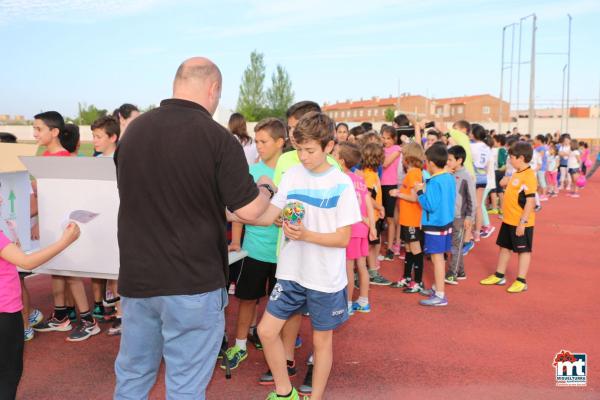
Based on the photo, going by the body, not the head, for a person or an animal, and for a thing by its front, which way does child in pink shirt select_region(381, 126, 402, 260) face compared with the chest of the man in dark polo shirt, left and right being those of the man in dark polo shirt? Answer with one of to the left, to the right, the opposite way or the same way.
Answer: the opposite way

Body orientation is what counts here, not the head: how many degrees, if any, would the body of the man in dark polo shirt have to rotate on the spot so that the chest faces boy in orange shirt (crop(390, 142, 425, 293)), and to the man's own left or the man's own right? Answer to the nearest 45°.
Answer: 0° — they already face them

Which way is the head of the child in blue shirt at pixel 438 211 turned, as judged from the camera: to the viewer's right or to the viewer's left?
to the viewer's left

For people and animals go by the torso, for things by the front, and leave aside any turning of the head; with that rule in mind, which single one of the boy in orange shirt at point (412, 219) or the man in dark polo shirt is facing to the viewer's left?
the boy in orange shirt

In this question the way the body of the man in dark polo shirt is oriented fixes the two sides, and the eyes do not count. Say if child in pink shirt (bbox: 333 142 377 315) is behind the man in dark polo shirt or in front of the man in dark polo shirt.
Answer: in front

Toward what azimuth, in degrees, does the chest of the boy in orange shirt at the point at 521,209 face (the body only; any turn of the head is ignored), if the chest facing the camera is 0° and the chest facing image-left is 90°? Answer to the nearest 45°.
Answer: approximately 45°

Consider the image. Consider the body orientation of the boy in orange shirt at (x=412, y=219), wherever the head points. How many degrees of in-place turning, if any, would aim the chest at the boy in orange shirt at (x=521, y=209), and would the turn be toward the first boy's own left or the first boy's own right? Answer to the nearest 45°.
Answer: approximately 180°

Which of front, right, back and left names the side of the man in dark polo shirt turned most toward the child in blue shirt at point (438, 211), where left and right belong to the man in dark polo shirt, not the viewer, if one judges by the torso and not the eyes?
front

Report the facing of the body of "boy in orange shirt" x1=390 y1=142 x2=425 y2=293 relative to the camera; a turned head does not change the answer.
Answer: to the viewer's left

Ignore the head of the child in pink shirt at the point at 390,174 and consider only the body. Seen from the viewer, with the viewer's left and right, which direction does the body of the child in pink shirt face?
facing the viewer and to the left of the viewer
